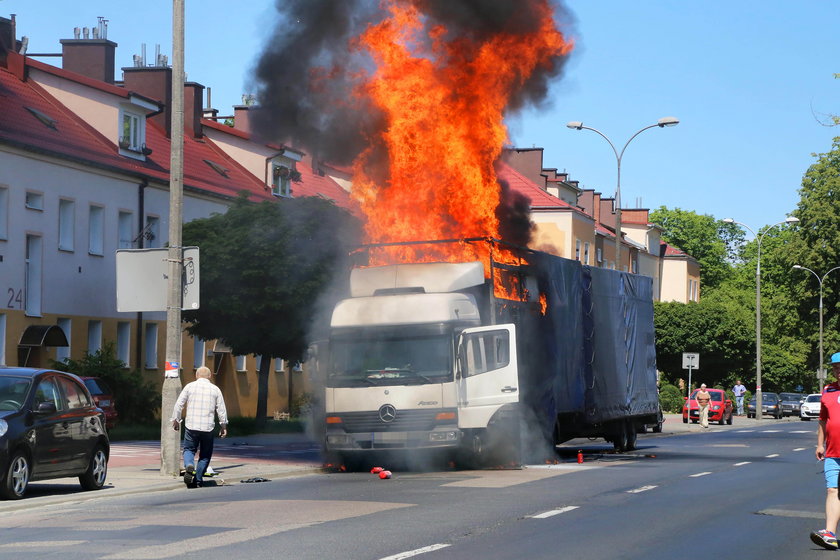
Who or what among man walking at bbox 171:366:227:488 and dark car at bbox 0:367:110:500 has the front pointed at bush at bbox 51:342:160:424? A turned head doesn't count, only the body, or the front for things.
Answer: the man walking

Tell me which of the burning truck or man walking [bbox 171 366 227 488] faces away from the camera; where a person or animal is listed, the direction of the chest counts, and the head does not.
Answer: the man walking

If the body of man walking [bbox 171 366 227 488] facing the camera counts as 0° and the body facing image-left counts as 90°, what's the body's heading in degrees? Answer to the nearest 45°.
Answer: approximately 180°

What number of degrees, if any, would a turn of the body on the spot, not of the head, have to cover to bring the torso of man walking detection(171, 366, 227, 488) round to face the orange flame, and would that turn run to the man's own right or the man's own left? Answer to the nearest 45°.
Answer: approximately 45° to the man's own right

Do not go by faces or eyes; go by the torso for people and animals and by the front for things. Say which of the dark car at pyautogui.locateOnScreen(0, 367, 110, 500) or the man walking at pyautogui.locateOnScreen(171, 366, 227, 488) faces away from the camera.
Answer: the man walking

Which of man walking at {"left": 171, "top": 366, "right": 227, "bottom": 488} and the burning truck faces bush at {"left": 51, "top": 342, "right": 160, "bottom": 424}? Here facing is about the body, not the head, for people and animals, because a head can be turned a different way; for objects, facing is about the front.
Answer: the man walking

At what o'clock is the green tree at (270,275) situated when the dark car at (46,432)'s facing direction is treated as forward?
The green tree is roughly at 5 o'clock from the dark car.

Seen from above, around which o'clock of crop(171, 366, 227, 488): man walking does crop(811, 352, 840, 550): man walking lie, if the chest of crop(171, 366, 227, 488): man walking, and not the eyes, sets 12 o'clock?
crop(811, 352, 840, 550): man walking is roughly at 5 o'clock from crop(171, 366, 227, 488): man walking.

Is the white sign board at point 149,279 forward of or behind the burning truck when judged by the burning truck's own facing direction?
forward

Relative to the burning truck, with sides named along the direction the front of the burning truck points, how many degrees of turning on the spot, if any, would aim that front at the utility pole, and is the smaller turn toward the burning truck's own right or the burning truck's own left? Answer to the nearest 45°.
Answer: approximately 45° to the burning truck's own right

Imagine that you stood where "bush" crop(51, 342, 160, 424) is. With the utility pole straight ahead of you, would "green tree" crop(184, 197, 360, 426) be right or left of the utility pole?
left

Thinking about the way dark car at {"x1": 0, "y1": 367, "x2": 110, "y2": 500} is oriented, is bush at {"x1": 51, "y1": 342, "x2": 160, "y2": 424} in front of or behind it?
behind

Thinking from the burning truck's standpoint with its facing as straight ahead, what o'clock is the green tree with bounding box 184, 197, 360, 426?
The green tree is roughly at 4 o'clock from the burning truck.
